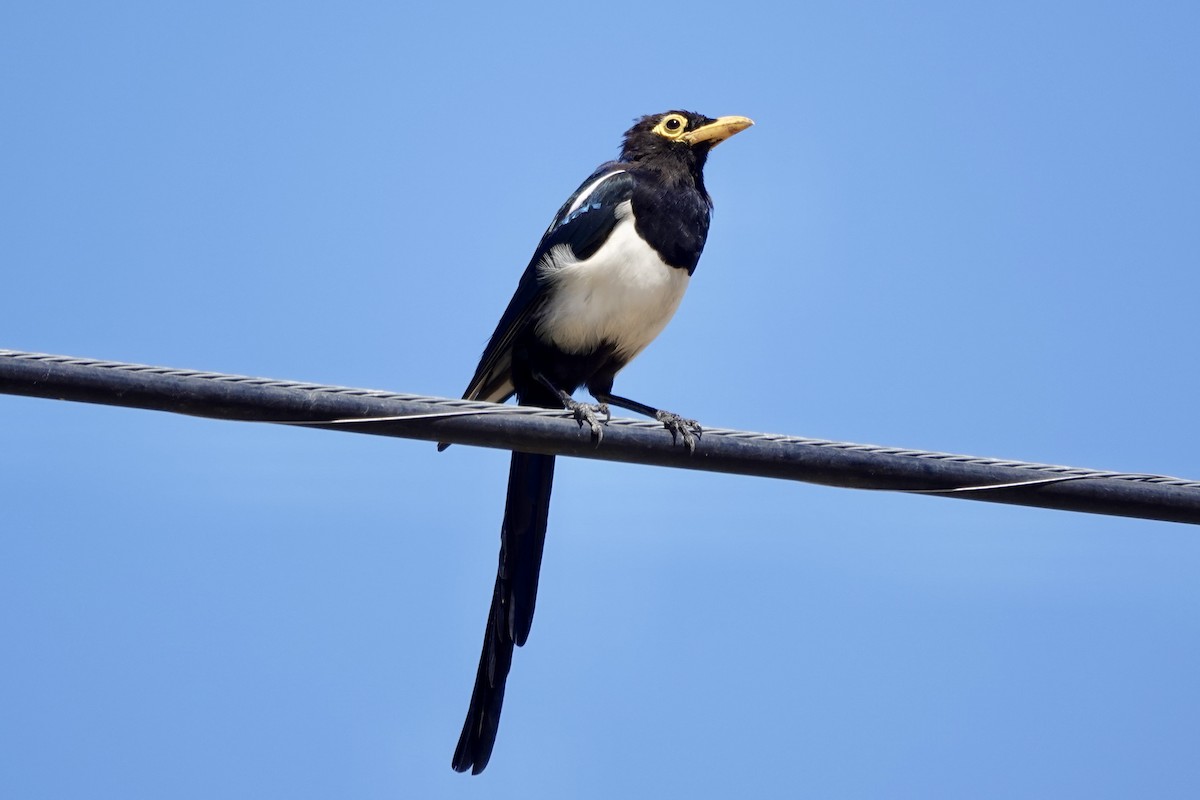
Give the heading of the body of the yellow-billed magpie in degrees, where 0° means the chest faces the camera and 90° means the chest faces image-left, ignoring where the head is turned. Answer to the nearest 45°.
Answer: approximately 315°
